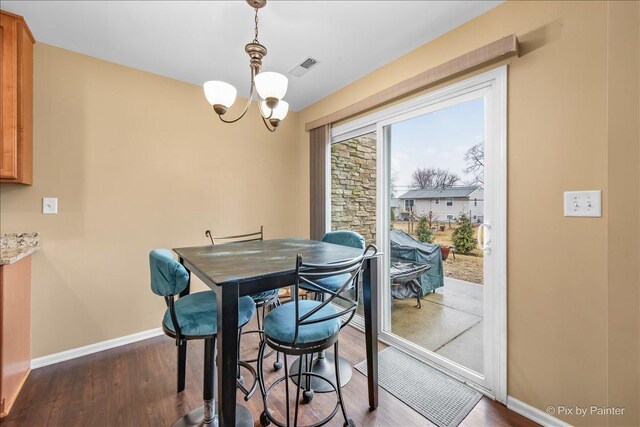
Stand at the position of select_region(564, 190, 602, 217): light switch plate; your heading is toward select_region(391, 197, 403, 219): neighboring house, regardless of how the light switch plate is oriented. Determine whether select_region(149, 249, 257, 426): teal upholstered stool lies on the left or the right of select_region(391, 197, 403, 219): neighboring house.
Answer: left

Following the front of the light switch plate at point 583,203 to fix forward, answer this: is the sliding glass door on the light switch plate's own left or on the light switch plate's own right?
on the light switch plate's own right

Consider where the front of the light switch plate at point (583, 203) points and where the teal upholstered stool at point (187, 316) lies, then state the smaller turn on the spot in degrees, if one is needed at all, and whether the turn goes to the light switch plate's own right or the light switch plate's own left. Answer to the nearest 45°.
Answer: approximately 45° to the light switch plate's own right

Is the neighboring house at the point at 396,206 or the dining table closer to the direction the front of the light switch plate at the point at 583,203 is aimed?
the dining table

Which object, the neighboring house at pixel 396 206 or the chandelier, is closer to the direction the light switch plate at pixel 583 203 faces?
the chandelier
